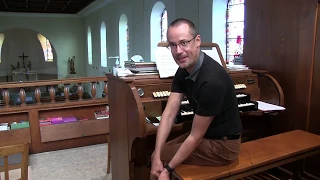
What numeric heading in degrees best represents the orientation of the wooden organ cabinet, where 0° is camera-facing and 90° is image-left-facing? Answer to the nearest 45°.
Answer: approximately 315°

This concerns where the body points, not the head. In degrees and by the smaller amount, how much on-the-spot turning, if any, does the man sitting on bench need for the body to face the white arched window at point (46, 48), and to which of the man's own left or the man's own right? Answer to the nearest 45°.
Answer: approximately 90° to the man's own right

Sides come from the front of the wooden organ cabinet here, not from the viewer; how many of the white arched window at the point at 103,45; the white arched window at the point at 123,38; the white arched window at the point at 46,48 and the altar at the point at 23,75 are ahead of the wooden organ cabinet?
0

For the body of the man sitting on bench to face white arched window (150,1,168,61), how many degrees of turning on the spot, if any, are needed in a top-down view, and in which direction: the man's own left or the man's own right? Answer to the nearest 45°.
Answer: approximately 135° to the man's own right

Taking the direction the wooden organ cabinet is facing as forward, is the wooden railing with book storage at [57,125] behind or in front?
behind

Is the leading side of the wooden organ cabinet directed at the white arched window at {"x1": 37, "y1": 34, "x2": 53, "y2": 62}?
no

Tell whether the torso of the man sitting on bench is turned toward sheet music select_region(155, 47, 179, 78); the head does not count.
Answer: no

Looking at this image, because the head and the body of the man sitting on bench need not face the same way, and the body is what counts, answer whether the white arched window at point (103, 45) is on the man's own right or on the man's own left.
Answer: on the man's own right

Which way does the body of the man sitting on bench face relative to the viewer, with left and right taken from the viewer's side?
facing the viewer and to the left of the viewer

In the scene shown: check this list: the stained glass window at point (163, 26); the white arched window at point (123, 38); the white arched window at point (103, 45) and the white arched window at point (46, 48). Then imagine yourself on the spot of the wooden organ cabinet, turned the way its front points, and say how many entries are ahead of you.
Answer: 0

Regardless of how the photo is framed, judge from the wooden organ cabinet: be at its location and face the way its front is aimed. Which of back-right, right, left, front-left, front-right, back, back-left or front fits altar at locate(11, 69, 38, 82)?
back

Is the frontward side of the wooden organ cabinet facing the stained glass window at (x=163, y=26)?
no

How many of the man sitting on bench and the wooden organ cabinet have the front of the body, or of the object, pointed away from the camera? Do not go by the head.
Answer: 0

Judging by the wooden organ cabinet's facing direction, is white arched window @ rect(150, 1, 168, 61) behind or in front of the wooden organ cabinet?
behind

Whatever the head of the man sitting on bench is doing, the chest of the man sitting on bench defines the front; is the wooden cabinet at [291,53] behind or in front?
behind

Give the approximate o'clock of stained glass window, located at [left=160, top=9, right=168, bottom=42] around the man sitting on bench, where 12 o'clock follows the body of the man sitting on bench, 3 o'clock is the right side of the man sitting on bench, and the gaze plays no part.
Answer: The stained glass window is roughly at 4 o'clock from the man sitting on bench.
